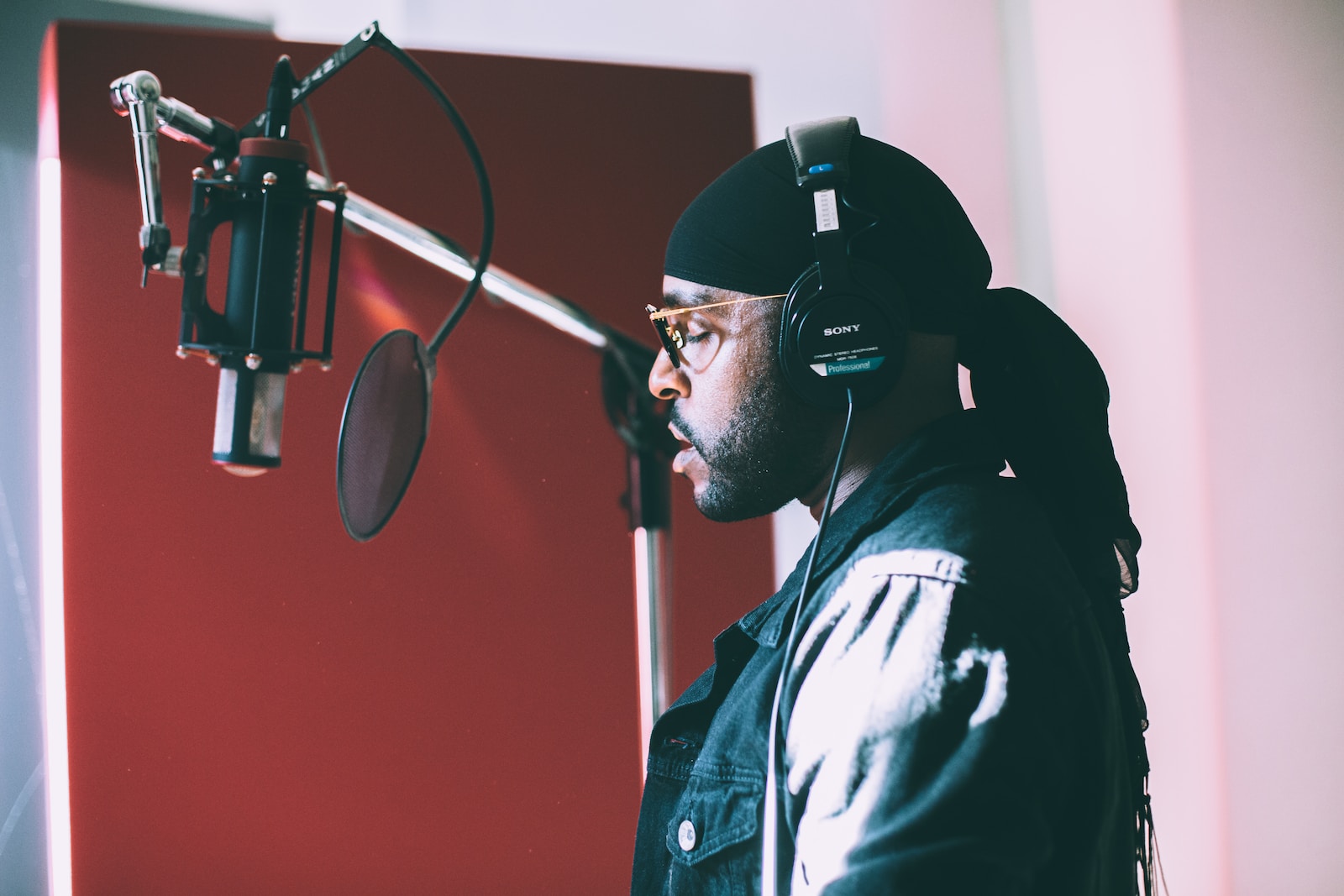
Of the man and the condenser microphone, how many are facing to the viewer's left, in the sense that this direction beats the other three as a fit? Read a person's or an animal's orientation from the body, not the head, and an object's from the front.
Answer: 1

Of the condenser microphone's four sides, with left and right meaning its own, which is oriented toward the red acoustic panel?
left

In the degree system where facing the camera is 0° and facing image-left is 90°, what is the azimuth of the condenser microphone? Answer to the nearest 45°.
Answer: approximately 270°

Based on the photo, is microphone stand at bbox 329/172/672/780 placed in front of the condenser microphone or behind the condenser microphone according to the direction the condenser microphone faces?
in front

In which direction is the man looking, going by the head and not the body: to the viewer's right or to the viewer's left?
to the viewer's left

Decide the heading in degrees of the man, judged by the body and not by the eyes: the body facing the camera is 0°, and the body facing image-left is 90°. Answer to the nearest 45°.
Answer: approximately 90°
